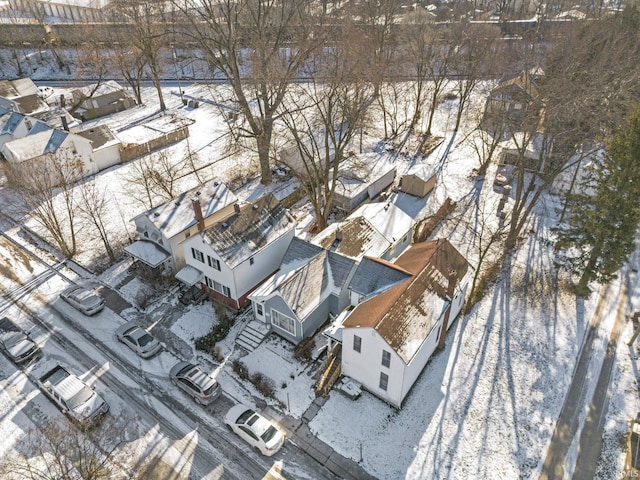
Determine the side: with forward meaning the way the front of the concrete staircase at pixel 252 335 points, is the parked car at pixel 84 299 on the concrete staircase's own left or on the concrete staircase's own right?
on the concrete staircase's own right

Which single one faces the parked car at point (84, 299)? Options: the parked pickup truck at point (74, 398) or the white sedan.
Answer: the white sedan

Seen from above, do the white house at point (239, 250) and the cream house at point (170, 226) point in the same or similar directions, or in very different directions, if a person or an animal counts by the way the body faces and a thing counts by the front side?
same or similar directions

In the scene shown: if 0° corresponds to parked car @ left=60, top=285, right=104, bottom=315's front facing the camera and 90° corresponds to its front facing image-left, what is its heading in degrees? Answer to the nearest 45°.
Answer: approximately 315°

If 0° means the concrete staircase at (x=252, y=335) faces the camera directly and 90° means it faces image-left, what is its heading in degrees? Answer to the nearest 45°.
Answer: approximately 45°

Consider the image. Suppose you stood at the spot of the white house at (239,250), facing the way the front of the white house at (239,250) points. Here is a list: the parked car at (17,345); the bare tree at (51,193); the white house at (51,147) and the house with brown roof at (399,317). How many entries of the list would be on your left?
1

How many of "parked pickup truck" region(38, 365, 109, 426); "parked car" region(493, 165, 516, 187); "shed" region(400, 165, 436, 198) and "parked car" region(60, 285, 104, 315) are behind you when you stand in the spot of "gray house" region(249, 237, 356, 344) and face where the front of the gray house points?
2

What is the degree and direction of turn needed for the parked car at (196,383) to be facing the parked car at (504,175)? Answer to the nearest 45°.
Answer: approximately 135° to its right

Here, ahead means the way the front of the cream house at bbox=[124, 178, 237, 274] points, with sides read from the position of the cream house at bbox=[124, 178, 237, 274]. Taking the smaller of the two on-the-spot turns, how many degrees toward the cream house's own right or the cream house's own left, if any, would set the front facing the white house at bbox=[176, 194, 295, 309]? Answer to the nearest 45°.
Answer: approximately 90° to the cream house's own left

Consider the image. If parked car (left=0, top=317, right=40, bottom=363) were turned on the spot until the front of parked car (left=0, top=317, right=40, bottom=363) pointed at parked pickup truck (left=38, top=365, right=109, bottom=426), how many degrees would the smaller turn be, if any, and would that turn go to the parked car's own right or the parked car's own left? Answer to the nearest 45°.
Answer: approximately 45° to the parked car's own right

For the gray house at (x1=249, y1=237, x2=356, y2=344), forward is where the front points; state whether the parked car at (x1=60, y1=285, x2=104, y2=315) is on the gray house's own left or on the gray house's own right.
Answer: on the gray house's own right

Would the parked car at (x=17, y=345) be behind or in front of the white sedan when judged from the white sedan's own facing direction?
in front

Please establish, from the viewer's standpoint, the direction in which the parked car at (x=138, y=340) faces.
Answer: facing away from the viewer and to the left of the viewer

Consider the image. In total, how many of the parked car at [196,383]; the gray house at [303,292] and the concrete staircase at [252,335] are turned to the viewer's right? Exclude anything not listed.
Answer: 0

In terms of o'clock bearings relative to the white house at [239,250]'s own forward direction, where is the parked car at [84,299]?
The parked car is roughly at 2 o'clock from the white house.

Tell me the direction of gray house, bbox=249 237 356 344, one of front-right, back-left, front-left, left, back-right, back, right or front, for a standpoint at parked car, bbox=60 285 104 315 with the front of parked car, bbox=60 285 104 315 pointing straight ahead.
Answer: front

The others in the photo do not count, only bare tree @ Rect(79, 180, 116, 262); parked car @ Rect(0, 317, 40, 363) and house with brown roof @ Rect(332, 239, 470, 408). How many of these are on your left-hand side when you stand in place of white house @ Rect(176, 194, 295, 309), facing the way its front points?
1
